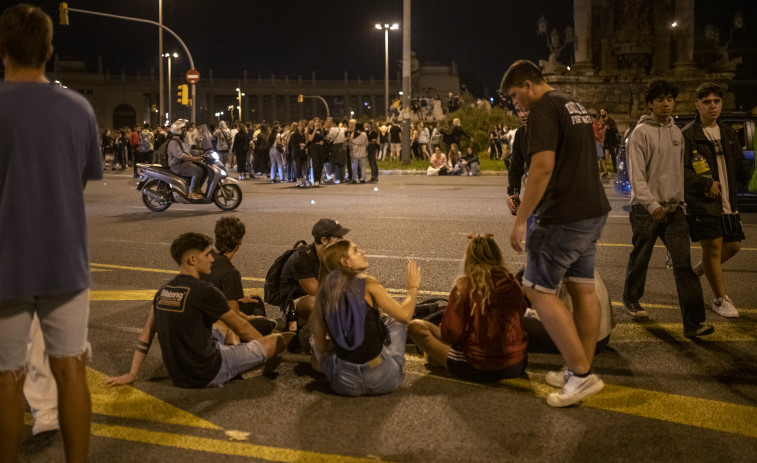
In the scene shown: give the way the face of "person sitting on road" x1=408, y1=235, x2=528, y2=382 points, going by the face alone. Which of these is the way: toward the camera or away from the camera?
away from the camera

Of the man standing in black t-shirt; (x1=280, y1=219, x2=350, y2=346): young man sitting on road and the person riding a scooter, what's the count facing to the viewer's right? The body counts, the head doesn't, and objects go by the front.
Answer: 2

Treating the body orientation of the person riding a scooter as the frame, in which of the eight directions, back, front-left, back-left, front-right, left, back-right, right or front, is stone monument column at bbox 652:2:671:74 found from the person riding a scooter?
front-left

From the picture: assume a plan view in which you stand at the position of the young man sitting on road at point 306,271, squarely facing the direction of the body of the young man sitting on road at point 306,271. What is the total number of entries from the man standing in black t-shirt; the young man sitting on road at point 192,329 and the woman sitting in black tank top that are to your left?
0

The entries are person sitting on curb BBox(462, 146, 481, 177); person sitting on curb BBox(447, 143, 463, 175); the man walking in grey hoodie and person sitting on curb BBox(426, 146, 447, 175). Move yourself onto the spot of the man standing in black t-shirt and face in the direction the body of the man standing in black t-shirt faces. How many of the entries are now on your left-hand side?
0

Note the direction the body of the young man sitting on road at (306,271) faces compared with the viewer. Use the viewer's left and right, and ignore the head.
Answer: facing to the right of the viewer

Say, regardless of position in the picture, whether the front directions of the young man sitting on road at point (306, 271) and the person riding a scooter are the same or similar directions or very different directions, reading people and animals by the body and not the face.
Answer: same or similar directions

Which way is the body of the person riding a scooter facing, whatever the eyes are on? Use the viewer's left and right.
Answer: facing to the right of the viewer

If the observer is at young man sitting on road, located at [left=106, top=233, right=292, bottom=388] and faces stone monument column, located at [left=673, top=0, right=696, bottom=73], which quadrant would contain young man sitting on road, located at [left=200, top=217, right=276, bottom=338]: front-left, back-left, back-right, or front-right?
front-left

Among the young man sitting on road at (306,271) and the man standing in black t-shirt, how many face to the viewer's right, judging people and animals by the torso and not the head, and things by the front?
1

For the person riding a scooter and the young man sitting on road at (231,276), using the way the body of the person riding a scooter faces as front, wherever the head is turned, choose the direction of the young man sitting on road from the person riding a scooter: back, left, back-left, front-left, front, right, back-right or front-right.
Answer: right
